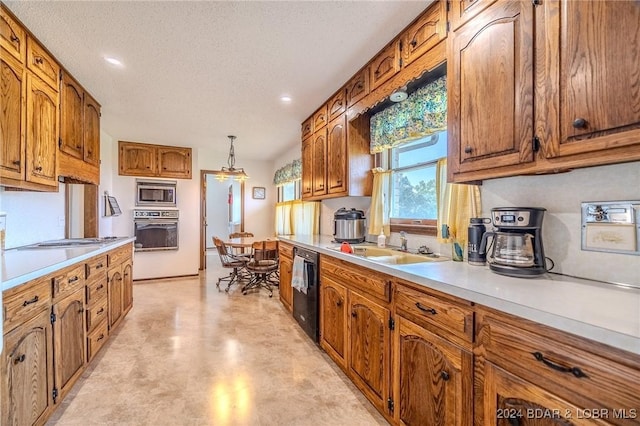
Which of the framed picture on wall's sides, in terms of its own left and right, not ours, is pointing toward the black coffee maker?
front

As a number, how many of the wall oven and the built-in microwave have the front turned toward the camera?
2

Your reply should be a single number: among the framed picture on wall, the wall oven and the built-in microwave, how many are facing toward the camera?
3

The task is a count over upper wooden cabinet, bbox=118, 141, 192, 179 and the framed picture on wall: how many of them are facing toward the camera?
2

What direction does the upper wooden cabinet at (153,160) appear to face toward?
toward the camera

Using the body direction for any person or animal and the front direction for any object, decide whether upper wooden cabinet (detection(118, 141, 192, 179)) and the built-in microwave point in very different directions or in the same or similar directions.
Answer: same or similar directions

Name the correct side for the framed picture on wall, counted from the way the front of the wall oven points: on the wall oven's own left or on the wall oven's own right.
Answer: on the wall oven's own left

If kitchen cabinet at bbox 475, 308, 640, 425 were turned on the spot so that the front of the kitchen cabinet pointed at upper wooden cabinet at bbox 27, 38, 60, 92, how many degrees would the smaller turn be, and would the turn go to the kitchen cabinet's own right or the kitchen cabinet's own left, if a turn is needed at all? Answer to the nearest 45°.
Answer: approximately 45° to the kitchen cabinet's own right

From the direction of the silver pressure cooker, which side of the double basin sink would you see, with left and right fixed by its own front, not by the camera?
right

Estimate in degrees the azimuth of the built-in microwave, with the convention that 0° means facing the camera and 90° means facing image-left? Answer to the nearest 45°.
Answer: approximately 0°

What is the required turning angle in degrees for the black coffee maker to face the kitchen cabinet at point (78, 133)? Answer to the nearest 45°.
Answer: approximately 45° to its right

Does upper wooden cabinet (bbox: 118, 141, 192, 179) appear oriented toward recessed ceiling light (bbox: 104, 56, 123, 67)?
yes

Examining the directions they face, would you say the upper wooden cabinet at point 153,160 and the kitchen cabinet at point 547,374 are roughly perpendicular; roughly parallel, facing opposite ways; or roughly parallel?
roughly perpendicular

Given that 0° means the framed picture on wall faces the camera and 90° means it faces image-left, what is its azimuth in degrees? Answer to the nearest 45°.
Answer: approximately 0°

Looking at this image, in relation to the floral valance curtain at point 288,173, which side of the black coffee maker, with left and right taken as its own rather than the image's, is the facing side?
right

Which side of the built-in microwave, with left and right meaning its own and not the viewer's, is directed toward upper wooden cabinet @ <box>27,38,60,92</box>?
front

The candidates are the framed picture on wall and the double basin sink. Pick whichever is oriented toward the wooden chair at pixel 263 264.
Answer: the framed picture on wall
